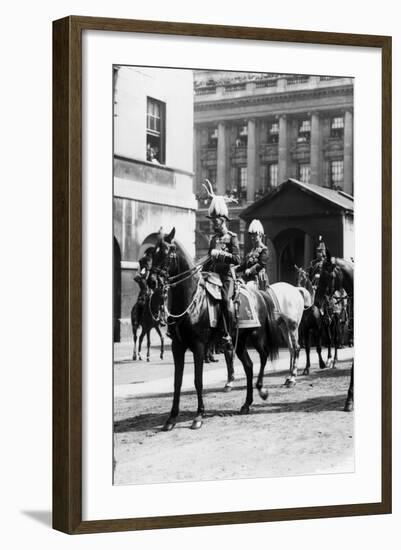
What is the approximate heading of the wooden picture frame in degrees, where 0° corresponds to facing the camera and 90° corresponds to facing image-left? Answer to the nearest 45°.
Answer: approximately 315°
